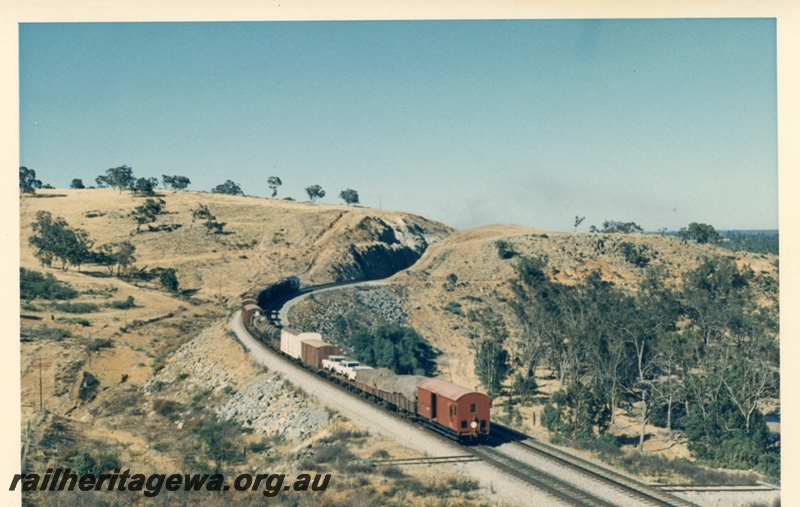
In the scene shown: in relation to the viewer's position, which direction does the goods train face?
facing away from the viewer and to the left of the viewer

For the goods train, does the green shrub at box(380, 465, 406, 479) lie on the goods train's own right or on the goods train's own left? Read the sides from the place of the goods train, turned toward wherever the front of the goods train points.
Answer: on the goods train's own left

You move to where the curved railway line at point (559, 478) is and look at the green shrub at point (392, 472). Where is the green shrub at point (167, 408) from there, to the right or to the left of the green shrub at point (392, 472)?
right

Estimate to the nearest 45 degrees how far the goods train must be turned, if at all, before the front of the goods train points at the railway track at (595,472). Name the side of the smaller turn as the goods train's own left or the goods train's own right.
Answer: approximately 180°

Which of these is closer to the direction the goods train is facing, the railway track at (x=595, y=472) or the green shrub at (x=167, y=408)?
the green shrub
